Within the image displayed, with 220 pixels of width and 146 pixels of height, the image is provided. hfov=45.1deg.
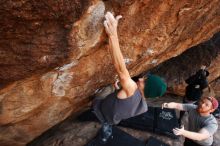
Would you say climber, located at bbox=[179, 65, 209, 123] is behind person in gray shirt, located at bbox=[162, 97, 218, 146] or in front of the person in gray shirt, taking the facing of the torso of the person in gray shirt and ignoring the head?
behind

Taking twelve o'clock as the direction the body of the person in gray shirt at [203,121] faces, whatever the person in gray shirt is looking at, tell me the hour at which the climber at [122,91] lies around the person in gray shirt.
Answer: The climber is roughly at 12 o'clock from the person in gray shirt.

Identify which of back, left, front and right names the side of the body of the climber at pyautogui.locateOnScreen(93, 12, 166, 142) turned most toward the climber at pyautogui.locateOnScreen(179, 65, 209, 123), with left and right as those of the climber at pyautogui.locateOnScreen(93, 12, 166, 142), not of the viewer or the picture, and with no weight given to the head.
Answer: right

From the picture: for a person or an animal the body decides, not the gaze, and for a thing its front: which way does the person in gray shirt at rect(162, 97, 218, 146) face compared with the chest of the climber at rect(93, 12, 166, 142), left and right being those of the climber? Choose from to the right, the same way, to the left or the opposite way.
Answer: to the left

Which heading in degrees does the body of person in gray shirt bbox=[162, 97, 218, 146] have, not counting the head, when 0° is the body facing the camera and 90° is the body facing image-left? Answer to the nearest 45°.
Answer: approximately 45°

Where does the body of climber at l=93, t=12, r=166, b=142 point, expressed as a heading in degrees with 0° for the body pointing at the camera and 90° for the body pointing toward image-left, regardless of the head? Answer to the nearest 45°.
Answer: approximately 135°
